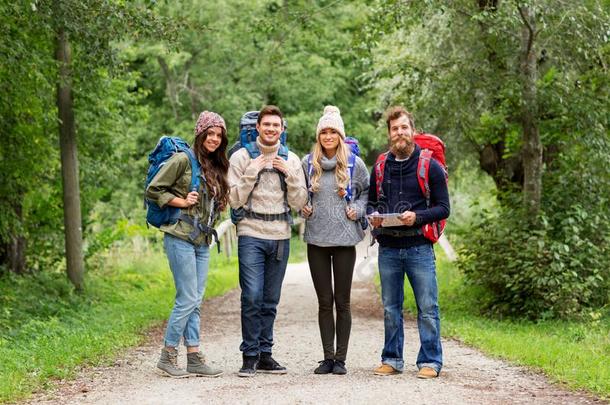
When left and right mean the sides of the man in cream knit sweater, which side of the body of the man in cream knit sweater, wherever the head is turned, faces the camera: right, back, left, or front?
front

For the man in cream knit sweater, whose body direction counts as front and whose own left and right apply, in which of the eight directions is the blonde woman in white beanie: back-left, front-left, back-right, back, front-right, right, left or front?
left

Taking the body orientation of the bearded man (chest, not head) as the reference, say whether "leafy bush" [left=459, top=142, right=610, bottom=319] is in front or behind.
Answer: behind

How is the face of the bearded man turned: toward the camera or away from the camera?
toward the camera

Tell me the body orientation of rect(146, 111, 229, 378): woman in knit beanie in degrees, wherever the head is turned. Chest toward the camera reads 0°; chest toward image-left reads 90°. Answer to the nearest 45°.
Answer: approximately 315°

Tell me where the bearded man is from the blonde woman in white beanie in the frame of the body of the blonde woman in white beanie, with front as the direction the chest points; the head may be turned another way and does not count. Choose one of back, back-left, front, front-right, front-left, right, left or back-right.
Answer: left

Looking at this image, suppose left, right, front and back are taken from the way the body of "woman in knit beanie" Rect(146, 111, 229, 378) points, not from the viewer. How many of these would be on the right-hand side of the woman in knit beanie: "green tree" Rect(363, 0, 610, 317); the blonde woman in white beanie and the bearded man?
0

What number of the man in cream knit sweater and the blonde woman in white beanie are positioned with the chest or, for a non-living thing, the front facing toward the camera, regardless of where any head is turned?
2

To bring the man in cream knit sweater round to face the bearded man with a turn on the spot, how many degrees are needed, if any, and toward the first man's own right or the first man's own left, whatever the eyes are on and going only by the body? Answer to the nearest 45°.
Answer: approximately 90° to the first man's own left

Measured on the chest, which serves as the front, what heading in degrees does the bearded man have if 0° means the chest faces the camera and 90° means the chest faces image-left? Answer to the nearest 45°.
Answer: approximately 45°

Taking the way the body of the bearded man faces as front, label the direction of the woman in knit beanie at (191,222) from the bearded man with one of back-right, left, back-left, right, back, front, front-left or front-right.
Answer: front-right

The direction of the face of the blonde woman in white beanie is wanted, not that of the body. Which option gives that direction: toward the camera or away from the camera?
toward the camera

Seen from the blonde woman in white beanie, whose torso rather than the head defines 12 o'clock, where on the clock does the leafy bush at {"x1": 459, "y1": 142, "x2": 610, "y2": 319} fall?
The leafy bush is roughly at 7 o'clock from the blonde woman in white beanie.

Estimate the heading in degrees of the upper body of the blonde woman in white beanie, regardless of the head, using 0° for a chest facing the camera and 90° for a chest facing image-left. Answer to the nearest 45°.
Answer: approximately 0°

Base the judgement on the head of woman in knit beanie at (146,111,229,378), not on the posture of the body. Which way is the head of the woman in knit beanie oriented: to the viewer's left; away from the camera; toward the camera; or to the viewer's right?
toward the camera

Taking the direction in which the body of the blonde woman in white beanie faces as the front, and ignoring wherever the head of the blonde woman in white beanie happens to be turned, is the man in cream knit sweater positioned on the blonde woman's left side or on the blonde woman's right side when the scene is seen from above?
on the blonde woman's right side
